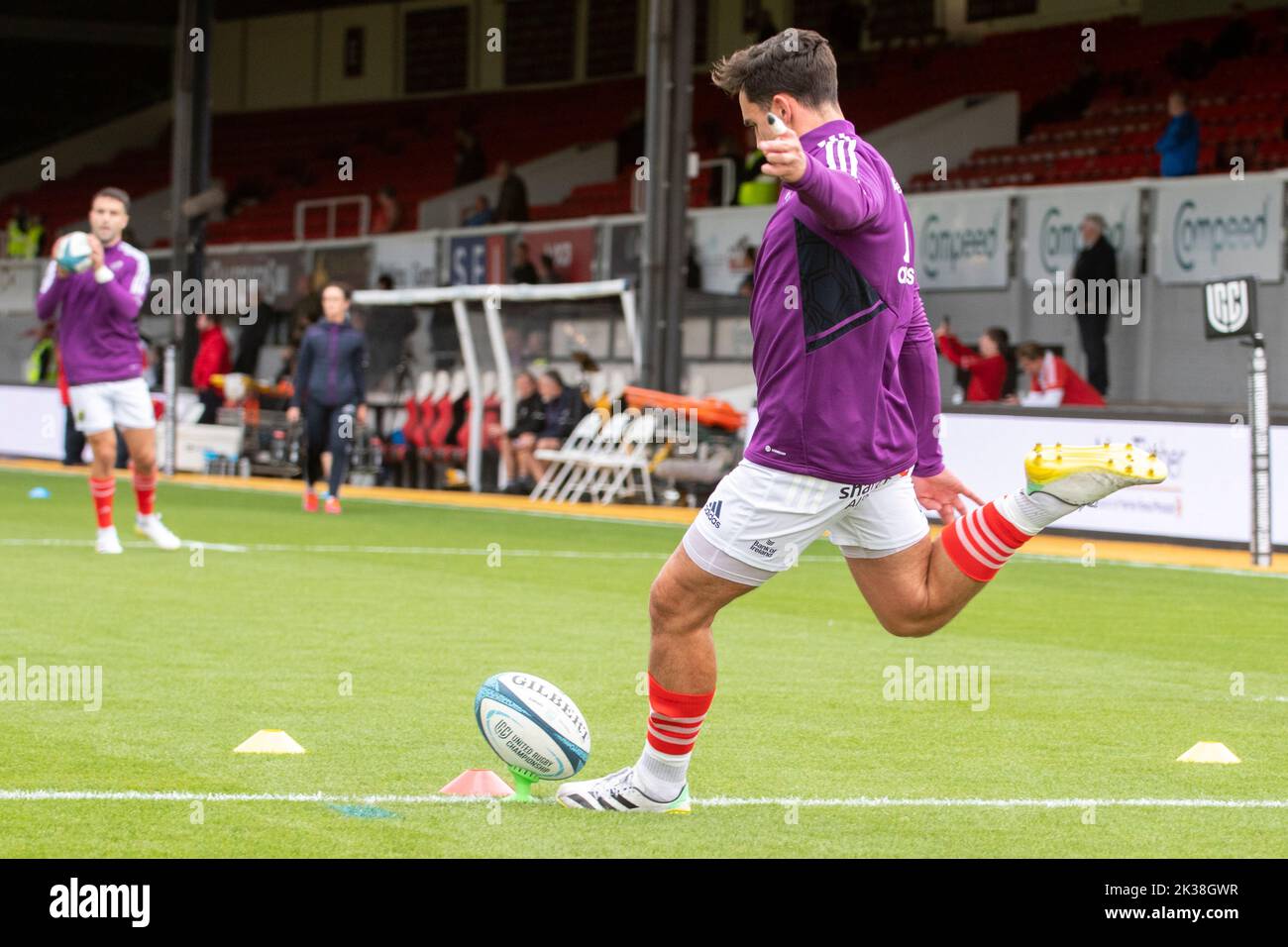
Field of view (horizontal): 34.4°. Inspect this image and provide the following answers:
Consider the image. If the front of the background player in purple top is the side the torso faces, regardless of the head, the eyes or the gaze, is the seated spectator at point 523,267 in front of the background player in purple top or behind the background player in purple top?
behind

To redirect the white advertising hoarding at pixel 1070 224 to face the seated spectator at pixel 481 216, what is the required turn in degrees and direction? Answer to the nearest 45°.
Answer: approximately 135° to its right

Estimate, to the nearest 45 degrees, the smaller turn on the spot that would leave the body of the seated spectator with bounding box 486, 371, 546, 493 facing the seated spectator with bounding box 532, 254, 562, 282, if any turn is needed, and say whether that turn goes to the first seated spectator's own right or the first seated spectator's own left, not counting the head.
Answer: approximately 135° to the first seated spectator's own right

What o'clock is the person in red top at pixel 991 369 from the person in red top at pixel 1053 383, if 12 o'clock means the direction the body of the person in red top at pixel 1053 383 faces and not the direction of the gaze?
the person in red top at pixel 991 369 is roughly at 2 o'clock from the person in red top at pixel 1053 383.

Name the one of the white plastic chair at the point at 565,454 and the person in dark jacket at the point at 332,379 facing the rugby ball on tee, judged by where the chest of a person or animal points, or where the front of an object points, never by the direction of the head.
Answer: the person in dark jacket

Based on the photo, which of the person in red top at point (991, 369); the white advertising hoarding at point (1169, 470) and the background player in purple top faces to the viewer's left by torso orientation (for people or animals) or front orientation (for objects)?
the person in red top

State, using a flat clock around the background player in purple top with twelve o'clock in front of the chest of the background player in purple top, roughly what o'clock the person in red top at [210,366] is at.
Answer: The person in red top is roughly at 6 o'clock from the background player in purple top.

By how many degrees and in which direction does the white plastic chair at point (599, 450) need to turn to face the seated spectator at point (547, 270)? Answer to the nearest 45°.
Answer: approximately 135° to its right

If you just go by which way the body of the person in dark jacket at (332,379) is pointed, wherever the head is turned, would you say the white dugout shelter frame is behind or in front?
behind

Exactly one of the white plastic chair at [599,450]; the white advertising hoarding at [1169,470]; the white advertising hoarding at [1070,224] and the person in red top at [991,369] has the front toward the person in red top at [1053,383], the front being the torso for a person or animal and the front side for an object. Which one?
the white advertising hoarding at [1070,224]

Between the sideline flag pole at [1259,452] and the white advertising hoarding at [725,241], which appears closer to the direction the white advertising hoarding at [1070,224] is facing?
the sideline flag pole

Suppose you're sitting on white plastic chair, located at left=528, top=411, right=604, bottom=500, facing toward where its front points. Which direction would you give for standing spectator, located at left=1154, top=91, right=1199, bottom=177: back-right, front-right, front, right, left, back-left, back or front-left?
back
